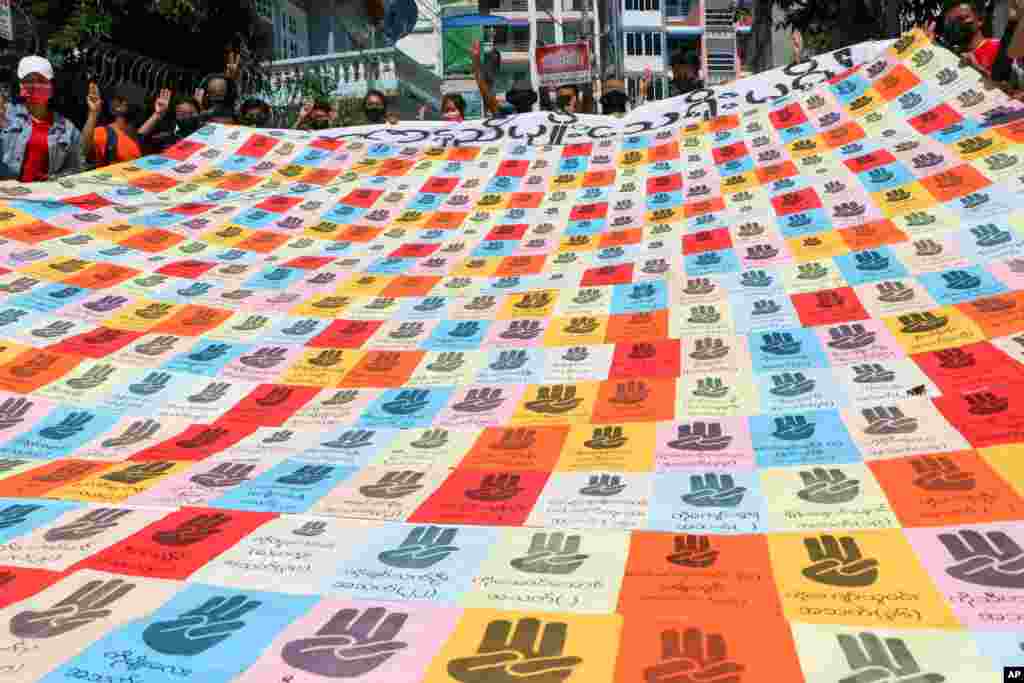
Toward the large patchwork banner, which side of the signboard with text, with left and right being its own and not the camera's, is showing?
front

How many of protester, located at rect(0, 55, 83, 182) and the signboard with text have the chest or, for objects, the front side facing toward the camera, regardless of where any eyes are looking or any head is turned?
2

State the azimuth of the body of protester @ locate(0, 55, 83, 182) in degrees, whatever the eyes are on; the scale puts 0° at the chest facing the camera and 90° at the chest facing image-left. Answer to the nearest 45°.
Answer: approximately 0°

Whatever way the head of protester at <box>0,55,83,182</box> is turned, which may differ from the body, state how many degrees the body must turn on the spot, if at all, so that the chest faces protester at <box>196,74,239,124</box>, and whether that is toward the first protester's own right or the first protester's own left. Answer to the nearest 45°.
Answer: approximately 135° to the first protester's own left
